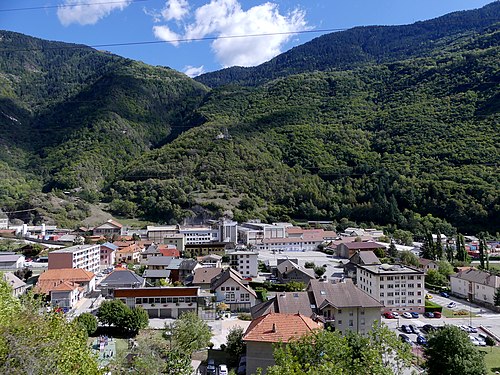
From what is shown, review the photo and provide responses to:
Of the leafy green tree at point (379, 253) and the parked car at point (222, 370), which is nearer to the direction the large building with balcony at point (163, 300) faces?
the parked car

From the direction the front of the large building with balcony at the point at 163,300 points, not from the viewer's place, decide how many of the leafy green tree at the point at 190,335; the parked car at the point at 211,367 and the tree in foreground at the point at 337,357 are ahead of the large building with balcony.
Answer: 3

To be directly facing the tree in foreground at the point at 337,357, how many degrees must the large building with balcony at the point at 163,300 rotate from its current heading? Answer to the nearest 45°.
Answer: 0° — it already faces it

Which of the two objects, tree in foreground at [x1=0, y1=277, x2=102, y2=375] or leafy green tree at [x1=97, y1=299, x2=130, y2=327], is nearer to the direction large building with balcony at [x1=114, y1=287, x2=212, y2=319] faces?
the tree in foreground

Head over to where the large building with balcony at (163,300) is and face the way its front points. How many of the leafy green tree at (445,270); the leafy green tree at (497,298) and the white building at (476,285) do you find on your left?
3

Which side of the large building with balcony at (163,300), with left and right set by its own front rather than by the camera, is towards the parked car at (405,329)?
left

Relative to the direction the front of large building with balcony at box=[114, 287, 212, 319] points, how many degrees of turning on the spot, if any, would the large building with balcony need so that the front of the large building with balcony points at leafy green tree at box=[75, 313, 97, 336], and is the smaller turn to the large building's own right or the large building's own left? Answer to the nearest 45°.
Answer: approximately 45° to the large building's own right

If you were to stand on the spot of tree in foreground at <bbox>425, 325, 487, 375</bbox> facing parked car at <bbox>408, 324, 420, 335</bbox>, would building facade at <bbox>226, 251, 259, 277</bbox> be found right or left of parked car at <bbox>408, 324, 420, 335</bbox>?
left

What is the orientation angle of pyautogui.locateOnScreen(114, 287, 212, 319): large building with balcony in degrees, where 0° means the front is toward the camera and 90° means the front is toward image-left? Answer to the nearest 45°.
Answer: approximately 0°

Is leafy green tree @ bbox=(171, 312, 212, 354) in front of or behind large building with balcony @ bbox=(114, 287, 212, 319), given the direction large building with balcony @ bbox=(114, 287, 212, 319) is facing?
in front

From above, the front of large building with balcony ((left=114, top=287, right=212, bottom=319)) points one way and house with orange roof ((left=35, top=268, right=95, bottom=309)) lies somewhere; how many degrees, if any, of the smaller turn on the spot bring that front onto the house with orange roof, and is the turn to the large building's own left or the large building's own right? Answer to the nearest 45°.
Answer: approximately 135° to the large building's own right

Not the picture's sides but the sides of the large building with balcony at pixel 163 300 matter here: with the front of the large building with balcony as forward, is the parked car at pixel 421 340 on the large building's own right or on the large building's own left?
on the large building's own left

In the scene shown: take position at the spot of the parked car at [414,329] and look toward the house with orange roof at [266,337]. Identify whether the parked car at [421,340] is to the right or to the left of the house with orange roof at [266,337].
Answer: left

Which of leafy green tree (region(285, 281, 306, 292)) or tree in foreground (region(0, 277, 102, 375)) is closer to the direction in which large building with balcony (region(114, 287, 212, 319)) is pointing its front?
the tree in foreground

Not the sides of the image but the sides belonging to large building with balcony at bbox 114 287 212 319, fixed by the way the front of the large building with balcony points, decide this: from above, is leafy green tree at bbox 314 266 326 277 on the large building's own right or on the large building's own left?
on the large building's own left

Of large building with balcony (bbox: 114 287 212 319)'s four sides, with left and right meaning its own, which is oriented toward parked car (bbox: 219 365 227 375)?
front

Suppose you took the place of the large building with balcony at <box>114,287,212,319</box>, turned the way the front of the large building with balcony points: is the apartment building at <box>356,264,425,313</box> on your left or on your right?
on your left
